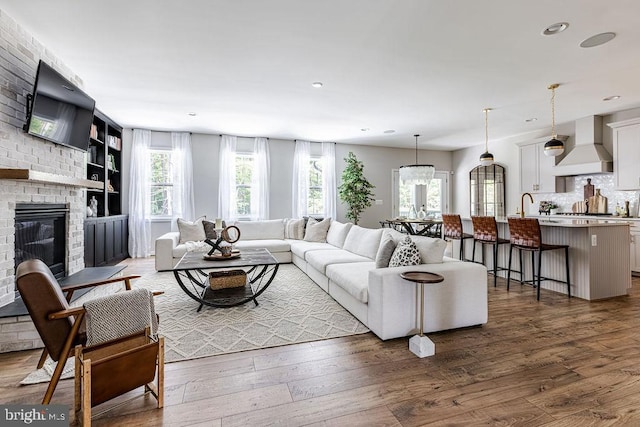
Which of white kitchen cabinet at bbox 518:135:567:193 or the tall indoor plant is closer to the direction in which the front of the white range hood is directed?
the tall indoor plant

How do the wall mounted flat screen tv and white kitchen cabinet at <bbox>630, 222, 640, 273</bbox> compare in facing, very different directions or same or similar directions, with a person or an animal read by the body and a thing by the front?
very different directions

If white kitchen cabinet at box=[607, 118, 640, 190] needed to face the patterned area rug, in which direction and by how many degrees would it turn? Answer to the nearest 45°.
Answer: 0° — it already faces it

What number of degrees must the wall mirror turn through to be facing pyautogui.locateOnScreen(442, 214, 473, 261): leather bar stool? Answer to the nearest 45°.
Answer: approximately 45° to its left

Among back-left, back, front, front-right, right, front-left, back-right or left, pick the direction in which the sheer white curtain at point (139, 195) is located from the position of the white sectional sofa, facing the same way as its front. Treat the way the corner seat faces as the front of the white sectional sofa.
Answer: right

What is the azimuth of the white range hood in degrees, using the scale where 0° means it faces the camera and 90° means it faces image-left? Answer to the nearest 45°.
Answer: approximately 45°

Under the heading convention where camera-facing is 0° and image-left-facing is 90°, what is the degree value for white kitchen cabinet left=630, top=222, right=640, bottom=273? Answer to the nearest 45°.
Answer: approximately 45°

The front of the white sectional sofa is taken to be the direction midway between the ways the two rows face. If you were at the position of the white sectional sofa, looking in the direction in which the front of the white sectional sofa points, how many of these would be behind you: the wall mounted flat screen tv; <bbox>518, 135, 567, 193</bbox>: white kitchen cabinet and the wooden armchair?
1

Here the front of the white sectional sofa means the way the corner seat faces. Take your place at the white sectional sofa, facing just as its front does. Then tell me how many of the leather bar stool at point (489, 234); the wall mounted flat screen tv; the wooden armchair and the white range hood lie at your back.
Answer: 2

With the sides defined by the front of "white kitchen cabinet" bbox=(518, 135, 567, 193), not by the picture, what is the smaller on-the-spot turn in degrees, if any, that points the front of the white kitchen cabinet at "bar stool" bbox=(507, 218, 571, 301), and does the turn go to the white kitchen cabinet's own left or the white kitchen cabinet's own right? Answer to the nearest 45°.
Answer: approximately 45° to the white kitchen cabinet's own left

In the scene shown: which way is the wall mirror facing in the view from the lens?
facing the viewer and to the left of the viewer

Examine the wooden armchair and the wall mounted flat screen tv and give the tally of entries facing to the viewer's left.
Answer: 0

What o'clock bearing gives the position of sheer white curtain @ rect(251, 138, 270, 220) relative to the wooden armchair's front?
The sheer white curtain is roughly at 10 o'clock from the wooden armchair.
